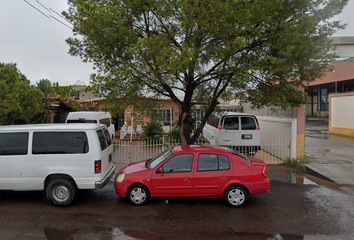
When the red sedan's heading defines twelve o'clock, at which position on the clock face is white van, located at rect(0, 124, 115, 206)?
The white van is roughly at 12 o'clock from the red sedan.

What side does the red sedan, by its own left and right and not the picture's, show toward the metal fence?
right

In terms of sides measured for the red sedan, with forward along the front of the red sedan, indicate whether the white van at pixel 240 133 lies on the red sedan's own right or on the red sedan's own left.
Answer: on the red sedan's own right

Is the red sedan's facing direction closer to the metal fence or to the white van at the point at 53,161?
the white van

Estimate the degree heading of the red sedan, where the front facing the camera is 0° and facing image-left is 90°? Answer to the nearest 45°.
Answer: approximately 90°

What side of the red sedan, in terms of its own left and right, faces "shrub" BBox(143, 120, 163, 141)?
right
